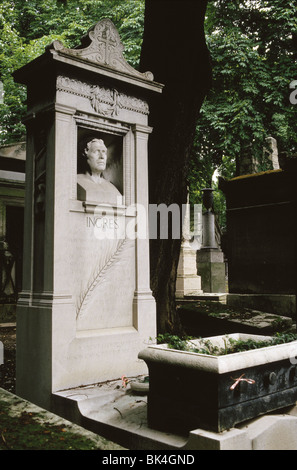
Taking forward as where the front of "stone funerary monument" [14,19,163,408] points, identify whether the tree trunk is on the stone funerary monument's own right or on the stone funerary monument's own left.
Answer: on the stone funerary monument's own left

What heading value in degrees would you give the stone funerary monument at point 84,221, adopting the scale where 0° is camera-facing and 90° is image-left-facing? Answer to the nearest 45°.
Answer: approximately 315°

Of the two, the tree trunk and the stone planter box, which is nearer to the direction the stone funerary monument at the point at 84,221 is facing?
the stone planter box
